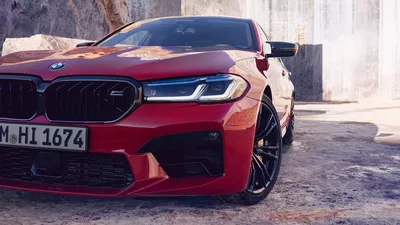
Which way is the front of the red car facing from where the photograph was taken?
facing the viewer and to the left of the viewer
